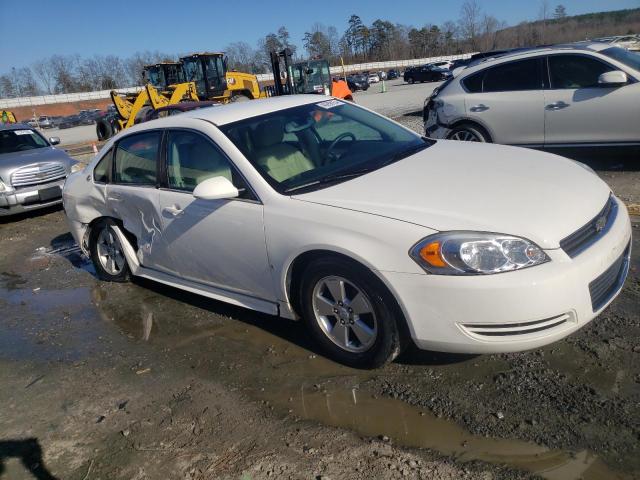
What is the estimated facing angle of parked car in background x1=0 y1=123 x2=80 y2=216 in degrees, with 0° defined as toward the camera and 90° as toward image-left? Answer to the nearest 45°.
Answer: approximately 315°

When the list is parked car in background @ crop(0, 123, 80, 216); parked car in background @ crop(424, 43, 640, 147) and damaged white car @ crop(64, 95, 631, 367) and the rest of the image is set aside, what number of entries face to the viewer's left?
0

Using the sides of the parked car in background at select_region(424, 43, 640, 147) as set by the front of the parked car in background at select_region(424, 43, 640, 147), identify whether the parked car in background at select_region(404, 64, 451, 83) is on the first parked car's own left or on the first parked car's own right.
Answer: on the first parked car's own left

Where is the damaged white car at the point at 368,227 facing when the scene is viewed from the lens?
facing the viewer and to the right of the viewer

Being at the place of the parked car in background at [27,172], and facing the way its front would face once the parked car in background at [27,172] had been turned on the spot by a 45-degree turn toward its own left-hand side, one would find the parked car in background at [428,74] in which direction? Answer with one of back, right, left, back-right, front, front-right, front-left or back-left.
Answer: front-left

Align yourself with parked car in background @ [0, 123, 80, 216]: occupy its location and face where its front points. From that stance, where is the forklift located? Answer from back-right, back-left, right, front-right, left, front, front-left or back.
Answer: left

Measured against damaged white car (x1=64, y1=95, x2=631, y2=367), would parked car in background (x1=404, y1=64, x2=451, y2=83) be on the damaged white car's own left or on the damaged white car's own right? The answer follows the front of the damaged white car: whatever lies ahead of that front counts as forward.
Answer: on the damaged white car's own left

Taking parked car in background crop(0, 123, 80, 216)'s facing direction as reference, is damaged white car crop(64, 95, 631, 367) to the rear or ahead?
ahead

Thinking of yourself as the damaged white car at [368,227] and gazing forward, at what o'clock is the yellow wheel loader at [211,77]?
The yellow wheel loader is roughly at 7 o'clock from the damaged white car.

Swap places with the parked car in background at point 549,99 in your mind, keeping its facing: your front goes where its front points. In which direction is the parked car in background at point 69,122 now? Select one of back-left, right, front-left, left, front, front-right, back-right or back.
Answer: back-left

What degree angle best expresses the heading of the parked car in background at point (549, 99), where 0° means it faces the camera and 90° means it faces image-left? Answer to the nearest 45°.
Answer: approximately 270°

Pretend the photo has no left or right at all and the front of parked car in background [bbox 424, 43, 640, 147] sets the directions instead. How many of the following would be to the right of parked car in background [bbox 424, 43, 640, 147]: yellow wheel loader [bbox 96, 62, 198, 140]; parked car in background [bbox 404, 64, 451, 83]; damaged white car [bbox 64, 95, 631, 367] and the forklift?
1

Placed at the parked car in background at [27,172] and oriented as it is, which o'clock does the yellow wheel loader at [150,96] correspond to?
The yellow wheel loader is roughly at 8 o'clock from the parked car in background.

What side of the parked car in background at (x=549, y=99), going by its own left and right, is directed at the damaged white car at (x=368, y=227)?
right

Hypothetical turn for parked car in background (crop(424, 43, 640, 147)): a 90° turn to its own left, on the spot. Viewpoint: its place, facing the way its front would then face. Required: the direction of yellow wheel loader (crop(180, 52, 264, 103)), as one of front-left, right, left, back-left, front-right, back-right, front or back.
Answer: front-left
